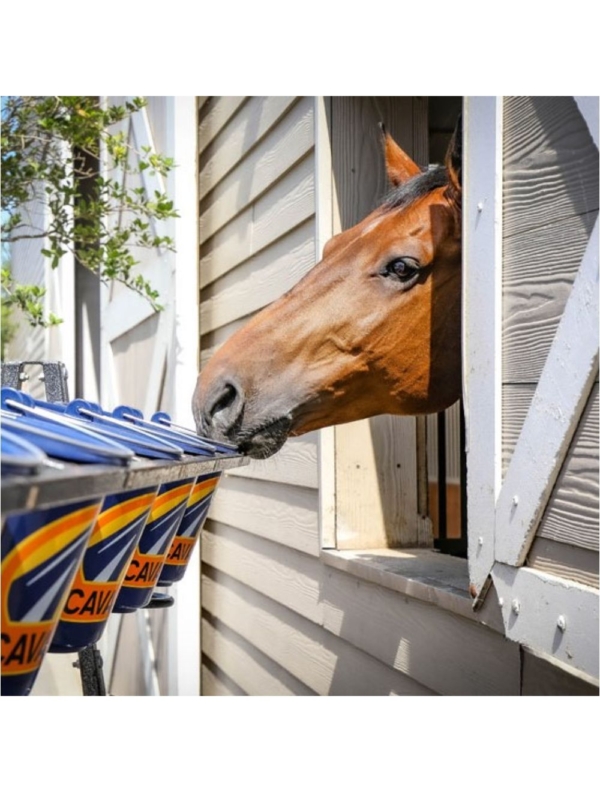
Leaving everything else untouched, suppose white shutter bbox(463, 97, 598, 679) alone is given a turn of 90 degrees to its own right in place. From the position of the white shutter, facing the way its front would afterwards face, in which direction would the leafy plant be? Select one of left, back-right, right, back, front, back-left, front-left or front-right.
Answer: front

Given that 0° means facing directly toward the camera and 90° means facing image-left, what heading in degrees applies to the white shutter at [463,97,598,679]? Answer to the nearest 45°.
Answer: approximately 45°

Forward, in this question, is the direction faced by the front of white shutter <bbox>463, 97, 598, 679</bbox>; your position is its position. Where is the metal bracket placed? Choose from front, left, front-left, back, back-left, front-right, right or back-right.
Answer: front-right
